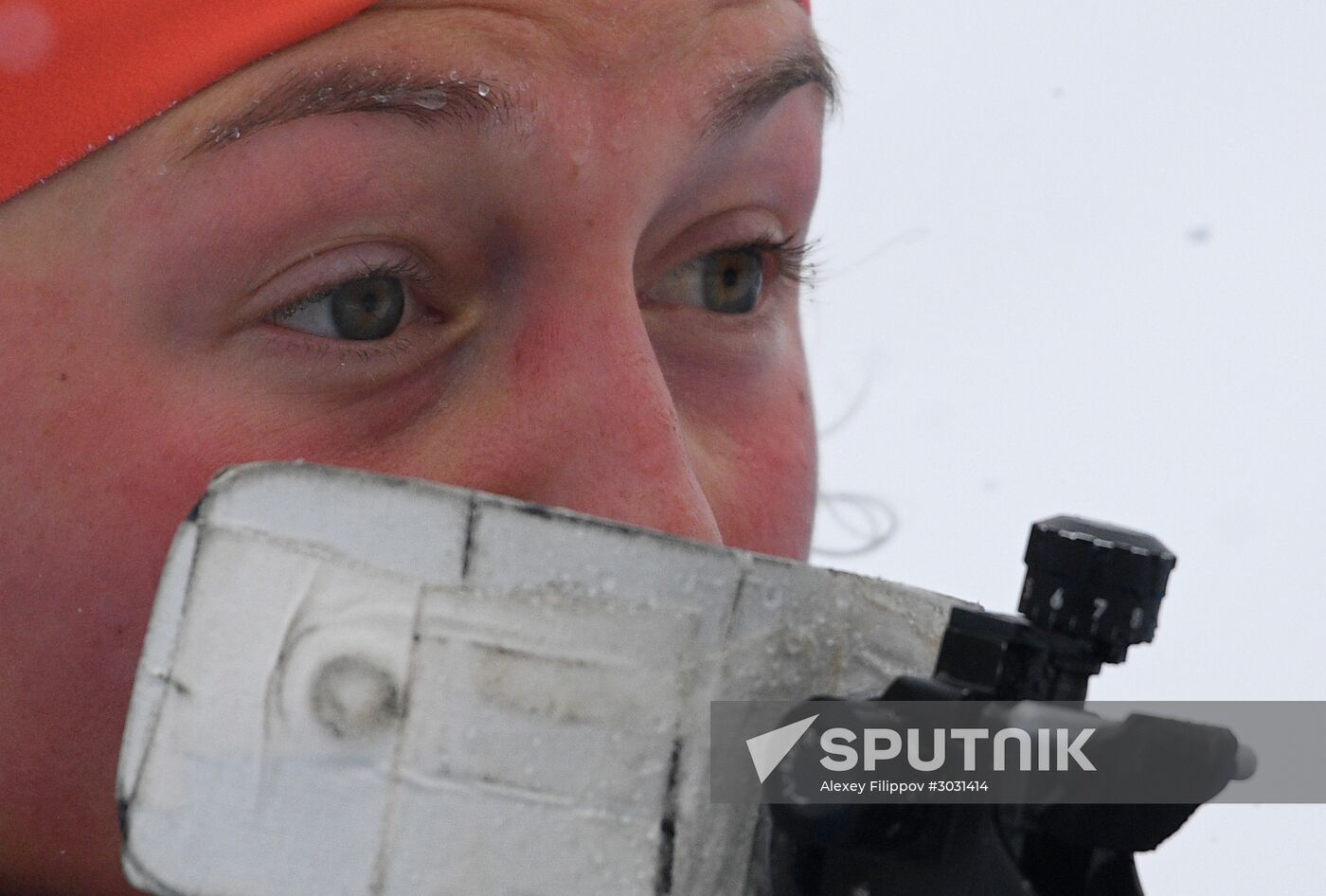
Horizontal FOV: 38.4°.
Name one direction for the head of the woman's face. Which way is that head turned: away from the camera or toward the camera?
toward the camera
